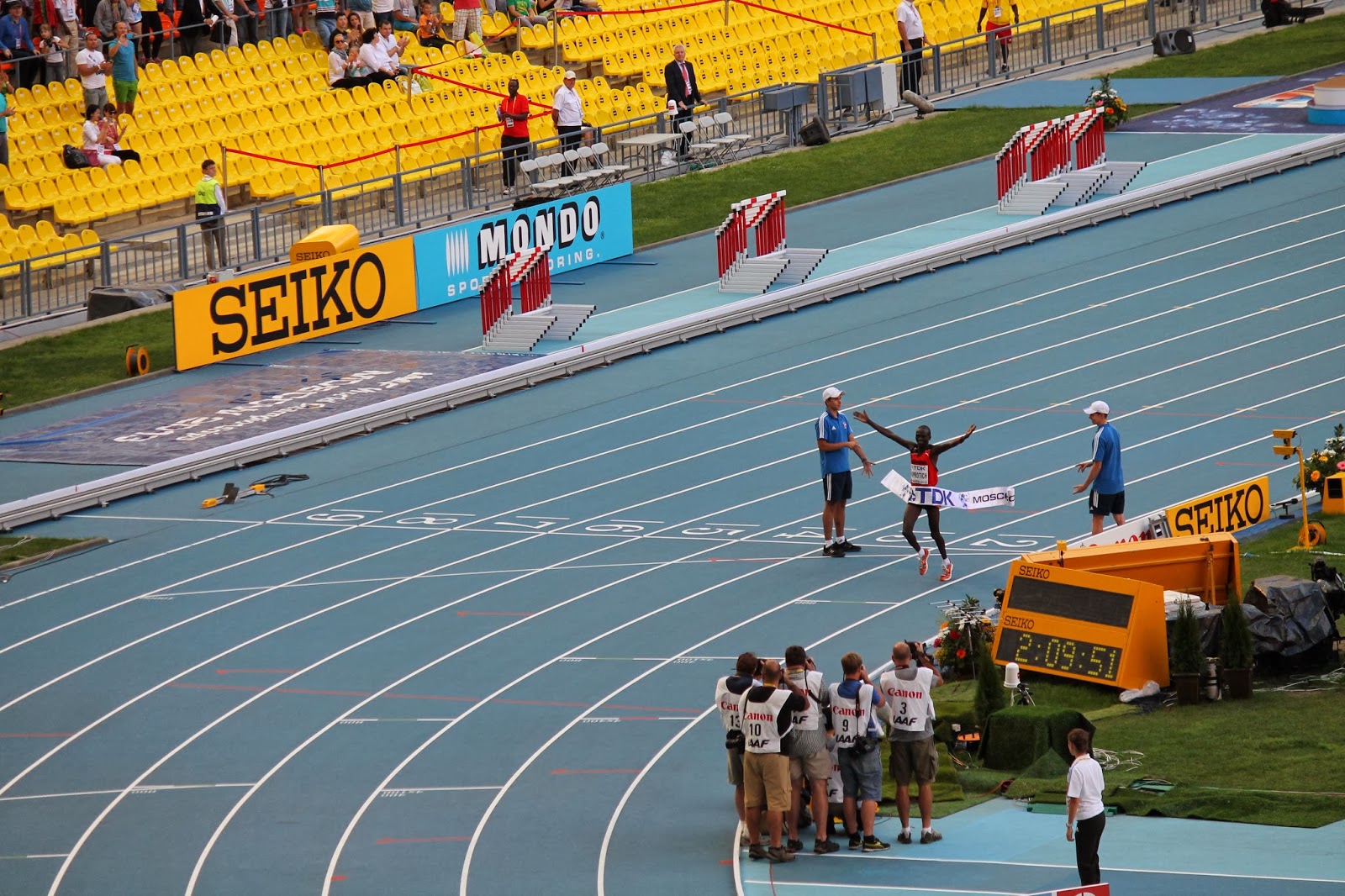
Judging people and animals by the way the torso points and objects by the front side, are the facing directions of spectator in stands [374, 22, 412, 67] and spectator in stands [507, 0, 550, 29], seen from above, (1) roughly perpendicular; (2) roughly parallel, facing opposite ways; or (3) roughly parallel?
roughly parallel

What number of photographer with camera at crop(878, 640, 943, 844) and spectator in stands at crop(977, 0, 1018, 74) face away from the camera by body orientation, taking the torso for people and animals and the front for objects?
1

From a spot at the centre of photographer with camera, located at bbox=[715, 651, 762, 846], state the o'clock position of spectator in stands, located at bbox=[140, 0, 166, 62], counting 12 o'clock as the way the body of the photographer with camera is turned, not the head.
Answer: The spectator in stands is roughly at 10 o'clock from the photographer with camera.

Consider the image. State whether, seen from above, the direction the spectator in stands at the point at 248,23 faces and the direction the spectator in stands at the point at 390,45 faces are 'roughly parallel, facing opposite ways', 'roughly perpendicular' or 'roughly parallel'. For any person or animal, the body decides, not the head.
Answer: roughly parallel

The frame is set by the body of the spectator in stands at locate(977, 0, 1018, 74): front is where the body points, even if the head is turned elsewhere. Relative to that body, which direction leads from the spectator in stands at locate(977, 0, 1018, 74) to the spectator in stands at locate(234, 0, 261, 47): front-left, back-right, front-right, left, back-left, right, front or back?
front-right

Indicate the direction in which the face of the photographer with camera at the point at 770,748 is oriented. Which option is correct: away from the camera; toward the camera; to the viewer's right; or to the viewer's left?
away from the camera

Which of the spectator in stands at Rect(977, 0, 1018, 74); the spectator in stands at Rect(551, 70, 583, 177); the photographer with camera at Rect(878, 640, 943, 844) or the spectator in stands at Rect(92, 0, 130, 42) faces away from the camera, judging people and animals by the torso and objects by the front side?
the photographer with camera

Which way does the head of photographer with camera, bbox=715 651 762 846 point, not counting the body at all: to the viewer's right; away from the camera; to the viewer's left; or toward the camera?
away from the camera

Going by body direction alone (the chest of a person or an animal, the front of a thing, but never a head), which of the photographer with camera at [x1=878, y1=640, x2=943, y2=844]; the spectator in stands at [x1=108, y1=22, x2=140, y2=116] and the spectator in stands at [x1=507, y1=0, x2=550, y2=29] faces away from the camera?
the photographer with camera

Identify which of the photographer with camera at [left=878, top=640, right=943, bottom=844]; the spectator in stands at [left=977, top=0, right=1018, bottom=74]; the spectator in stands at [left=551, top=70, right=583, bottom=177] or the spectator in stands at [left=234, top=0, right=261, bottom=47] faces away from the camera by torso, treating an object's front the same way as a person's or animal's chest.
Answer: the photographer with camera

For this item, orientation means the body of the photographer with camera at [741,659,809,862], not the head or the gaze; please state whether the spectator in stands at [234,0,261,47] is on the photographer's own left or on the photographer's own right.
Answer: on the photographer's own left

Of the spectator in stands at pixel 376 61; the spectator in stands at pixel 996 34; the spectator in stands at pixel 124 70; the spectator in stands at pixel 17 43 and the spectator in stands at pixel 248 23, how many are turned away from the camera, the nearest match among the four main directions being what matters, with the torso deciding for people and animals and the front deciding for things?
0

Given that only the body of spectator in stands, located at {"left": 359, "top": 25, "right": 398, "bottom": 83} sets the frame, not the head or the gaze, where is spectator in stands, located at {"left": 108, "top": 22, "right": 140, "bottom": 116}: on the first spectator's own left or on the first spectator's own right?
on the first spectator's own right

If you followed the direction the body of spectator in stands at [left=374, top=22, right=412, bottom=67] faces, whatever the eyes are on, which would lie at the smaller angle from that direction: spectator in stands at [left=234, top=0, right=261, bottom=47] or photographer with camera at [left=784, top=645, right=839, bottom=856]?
the photographer with camera

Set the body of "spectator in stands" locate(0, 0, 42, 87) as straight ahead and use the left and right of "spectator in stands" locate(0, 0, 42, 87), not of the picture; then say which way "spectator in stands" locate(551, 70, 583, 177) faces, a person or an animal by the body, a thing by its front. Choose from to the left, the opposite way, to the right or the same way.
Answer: the same way

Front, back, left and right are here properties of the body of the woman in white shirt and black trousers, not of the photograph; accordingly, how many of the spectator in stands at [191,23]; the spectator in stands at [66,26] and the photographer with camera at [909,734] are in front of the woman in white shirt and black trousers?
3

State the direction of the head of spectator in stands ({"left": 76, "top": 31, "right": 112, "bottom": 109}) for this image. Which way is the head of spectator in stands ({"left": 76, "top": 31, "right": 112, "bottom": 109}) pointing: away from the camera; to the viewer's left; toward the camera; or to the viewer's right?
toward the camera

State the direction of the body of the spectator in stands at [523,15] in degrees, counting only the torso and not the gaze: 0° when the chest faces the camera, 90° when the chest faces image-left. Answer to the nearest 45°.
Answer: approximately 315°

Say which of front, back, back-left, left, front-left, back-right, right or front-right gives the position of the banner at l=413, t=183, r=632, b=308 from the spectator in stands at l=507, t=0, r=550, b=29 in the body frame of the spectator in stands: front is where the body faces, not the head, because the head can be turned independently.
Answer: front-right
